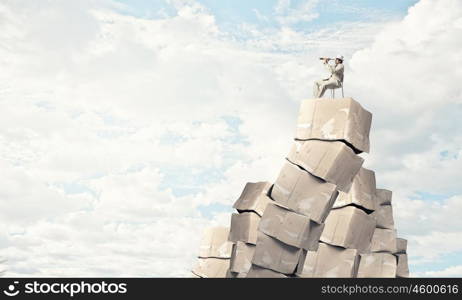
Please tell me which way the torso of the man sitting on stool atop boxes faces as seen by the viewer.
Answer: to the viewer's left
